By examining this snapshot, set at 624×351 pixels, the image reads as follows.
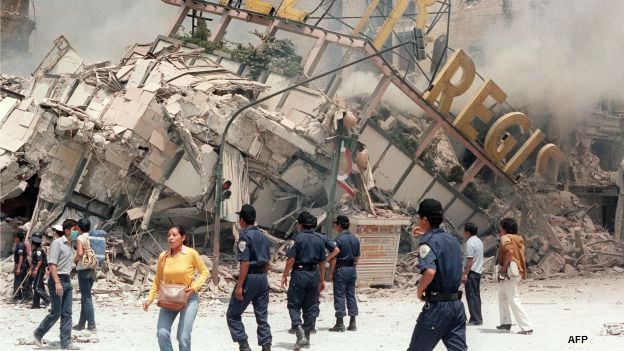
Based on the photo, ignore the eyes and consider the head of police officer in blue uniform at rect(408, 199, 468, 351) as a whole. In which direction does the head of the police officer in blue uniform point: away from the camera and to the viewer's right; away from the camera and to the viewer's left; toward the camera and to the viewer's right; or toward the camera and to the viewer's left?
away from the camera and to the viewer's left

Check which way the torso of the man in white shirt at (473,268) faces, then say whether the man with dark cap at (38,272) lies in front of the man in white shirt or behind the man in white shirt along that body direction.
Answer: in front

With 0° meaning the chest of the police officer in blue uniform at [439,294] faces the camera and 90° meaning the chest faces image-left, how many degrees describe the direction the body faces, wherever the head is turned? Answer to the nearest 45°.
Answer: approximately 135°

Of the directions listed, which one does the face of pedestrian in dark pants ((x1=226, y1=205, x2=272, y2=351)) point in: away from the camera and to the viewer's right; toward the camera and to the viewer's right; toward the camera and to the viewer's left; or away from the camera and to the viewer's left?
away from the camera and to the viewer's left

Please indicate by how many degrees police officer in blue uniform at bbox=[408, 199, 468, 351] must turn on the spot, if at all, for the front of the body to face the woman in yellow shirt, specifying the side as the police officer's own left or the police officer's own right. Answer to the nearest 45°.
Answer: approximately 45° to the police officer's own left

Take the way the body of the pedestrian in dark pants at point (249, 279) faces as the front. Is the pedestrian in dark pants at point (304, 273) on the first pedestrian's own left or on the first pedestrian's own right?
on the first pedestrian's own right

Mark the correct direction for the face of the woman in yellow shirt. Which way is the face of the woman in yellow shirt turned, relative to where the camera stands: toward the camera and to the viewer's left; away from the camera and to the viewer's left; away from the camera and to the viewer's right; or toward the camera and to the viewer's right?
toward the camera and to the viewer's left

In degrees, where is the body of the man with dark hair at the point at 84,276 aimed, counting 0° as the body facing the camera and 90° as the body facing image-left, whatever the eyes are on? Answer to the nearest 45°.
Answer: approximately 135°

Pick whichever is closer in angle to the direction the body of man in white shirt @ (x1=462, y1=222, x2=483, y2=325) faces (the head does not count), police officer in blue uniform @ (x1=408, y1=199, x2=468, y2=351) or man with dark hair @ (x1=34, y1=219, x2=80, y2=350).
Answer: the man with dark hair

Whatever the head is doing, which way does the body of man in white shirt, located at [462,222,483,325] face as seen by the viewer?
to the viewer's left

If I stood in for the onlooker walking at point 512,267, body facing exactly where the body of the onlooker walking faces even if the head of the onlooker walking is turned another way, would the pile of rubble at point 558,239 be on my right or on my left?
on my right
